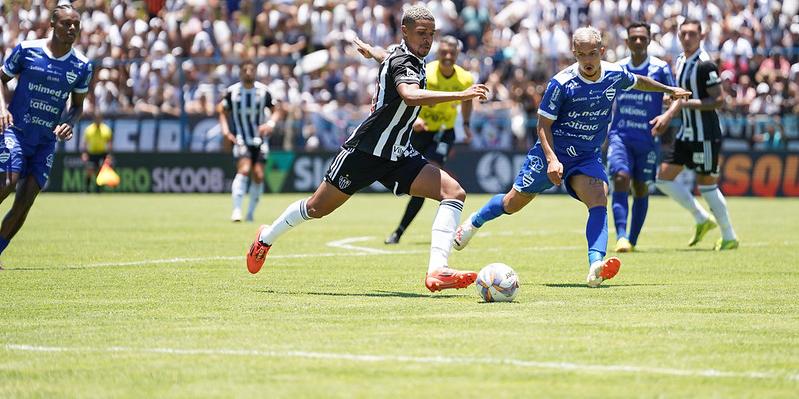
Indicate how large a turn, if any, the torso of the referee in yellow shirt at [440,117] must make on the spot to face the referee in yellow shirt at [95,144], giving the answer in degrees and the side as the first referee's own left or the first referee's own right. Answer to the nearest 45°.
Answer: approximately 135° to the first referee's own right

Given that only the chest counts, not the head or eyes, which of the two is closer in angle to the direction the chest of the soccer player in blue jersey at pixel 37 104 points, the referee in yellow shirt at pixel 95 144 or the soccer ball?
the soccer ball

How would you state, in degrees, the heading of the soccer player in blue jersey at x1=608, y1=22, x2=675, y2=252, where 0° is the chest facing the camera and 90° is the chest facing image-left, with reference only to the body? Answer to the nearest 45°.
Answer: approximately 0°

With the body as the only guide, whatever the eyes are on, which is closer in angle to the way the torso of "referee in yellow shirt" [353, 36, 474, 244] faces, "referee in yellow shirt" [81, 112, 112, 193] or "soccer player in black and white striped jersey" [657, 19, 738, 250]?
the soccer player in black and white striped jersey

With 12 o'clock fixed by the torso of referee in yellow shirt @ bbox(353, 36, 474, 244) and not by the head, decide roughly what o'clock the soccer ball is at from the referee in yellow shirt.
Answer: The soccer ball is roughly at 12 o'clock from the referee in yellow shirt.

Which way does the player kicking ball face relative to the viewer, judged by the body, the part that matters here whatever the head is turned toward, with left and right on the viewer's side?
facing to the right of the viewer

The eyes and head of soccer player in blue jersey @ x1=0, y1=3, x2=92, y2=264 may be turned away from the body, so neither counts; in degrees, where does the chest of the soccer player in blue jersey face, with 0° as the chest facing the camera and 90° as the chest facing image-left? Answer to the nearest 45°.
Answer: approximately 315°
